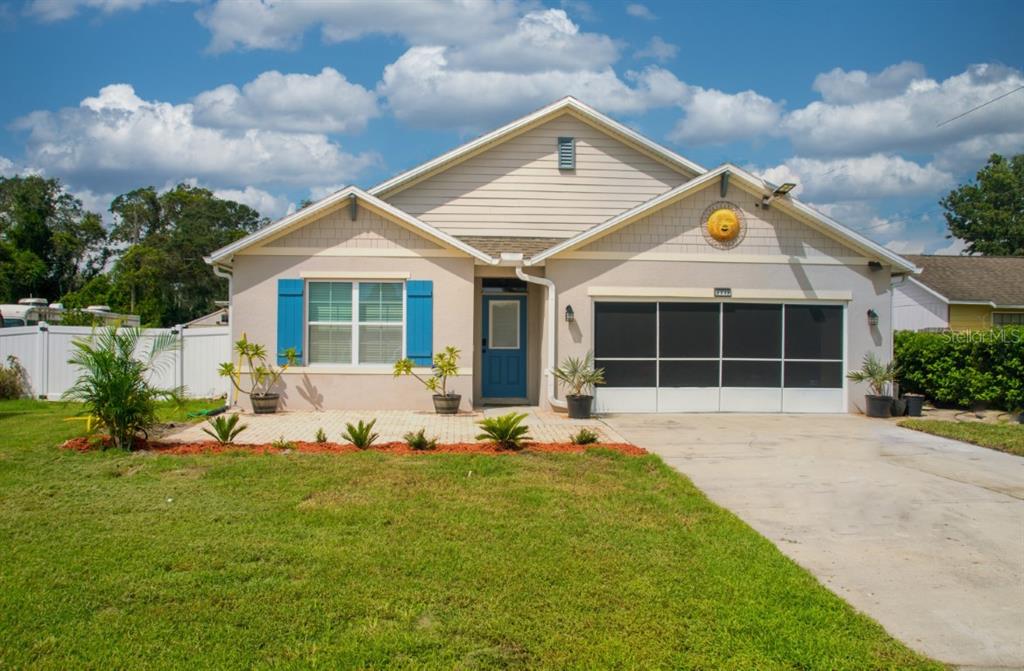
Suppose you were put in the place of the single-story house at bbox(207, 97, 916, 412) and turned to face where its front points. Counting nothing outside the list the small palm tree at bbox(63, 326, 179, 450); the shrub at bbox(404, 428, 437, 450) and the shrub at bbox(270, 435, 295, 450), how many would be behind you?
0

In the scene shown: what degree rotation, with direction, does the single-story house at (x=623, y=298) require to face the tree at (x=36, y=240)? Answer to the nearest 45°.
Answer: approximately 135° to its right

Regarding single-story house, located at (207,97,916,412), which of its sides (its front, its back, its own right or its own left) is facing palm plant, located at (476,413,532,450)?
front

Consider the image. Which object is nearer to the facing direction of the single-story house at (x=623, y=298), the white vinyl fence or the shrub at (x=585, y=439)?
the shrub

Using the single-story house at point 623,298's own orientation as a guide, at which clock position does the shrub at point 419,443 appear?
The shrub is roughly at 1 o'clock from the single-story house.

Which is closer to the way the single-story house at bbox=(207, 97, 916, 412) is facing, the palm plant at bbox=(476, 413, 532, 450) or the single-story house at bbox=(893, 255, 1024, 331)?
the palm plant

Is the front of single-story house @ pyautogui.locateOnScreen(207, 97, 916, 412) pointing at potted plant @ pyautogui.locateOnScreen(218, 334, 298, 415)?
no

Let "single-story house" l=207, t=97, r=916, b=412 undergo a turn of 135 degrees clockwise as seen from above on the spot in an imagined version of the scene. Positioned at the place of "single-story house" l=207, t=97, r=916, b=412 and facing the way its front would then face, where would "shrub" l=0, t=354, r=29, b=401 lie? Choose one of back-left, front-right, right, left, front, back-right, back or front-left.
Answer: front-left

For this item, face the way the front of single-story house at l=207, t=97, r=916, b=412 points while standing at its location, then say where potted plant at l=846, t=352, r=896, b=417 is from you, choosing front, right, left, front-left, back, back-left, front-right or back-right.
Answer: left

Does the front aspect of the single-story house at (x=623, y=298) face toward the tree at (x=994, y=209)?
no

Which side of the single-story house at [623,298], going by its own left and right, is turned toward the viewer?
front

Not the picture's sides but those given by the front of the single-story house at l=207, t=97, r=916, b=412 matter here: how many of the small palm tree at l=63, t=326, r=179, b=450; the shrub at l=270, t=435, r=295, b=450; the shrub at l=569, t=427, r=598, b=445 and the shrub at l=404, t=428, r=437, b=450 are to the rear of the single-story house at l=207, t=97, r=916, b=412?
0

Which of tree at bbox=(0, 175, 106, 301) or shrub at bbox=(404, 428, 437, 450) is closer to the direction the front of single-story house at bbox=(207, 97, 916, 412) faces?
the shrub

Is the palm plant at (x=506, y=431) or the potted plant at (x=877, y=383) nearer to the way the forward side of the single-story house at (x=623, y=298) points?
the palm plant

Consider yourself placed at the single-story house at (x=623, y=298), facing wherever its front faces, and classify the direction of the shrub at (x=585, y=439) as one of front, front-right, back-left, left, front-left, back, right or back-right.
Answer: front

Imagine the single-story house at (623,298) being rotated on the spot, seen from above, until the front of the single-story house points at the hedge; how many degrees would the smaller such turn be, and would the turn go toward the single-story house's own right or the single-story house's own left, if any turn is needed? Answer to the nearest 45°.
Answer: approximately 90° to the single-story house's own left

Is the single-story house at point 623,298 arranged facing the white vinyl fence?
no
